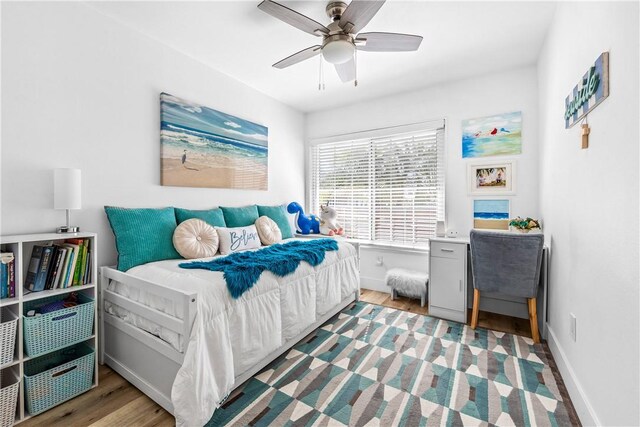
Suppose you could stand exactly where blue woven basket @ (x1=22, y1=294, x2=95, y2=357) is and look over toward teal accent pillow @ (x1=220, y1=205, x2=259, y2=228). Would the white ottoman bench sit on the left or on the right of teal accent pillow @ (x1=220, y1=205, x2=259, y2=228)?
right

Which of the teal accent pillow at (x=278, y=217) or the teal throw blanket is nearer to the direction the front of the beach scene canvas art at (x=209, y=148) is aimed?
the teal throw blanket

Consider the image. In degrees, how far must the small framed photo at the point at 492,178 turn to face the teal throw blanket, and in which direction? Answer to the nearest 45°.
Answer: approximately 45° to its right

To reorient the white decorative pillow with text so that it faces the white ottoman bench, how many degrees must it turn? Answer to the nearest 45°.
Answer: approximately 45° to its left

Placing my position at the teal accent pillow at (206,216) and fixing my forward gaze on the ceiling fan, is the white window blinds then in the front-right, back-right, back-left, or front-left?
front-left

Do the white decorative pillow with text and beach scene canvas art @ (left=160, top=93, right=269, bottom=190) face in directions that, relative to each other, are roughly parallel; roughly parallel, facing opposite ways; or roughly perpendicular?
roughly parallel

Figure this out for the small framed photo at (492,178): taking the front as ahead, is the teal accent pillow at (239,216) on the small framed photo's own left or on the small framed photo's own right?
on the small framed photo's own right

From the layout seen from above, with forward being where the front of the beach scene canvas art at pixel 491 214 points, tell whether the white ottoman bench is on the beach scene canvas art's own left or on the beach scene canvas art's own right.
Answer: on the beach scene canvas art's own right

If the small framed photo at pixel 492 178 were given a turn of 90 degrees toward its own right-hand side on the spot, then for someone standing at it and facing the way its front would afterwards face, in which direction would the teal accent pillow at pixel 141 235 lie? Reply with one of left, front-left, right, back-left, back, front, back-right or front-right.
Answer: front-left

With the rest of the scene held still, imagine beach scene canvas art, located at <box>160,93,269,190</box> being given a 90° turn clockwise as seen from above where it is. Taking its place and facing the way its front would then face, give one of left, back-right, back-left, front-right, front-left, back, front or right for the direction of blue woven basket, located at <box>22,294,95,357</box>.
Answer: front

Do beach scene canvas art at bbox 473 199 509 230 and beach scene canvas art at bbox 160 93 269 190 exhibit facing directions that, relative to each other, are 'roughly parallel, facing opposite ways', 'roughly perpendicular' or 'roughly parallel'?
roughly perpendicular

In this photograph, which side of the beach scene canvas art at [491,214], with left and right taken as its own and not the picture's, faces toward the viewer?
front

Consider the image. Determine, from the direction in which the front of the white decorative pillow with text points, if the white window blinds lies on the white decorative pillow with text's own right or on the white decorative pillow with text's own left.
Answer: on the white decorative pillow with text's own left

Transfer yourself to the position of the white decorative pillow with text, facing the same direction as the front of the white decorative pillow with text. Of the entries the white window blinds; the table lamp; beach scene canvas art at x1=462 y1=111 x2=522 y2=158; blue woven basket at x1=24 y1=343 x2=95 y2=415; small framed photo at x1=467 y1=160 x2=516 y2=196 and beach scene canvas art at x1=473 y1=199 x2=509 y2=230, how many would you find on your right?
2

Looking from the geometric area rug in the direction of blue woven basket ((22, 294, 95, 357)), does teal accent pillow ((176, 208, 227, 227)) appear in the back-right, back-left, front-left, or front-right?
front-right

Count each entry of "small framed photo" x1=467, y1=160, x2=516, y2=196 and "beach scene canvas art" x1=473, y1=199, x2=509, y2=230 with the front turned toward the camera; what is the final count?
2

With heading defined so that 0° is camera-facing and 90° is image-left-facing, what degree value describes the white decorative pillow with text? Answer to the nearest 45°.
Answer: approximately 315°

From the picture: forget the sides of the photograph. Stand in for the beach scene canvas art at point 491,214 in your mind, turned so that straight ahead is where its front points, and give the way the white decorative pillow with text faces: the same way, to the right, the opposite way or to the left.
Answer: to the left
